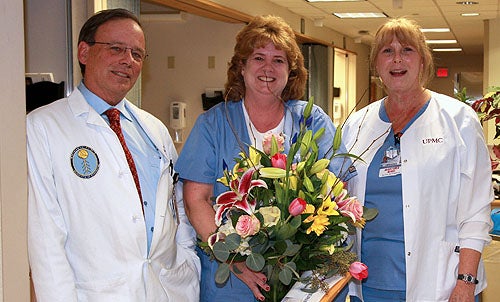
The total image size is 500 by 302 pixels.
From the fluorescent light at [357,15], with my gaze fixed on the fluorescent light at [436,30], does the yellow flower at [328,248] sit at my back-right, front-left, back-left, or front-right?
back-right

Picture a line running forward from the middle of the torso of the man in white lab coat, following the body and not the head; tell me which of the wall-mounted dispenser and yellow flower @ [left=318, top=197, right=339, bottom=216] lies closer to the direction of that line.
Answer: the yellow flower

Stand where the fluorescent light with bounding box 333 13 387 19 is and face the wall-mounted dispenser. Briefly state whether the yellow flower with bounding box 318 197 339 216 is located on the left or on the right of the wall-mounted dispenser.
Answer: left

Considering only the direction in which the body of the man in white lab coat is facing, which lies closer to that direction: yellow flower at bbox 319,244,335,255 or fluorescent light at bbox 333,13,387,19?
the yellow flower

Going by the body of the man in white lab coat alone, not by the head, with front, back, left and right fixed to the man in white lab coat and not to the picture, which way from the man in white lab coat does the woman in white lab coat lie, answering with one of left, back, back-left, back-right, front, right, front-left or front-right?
front-left

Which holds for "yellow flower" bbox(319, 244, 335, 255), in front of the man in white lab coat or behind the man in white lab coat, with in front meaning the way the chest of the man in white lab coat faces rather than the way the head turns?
in front

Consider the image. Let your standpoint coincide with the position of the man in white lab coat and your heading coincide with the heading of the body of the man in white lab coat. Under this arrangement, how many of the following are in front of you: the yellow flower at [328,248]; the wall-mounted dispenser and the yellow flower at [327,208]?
2

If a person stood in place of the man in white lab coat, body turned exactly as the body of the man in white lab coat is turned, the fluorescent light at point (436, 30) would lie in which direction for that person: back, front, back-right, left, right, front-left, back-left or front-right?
left

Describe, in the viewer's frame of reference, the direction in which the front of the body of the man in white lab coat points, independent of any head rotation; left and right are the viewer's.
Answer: facing the viewer and to the right of the viewer

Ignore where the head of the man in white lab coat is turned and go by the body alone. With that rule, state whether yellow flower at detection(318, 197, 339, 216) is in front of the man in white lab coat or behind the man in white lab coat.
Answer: in front

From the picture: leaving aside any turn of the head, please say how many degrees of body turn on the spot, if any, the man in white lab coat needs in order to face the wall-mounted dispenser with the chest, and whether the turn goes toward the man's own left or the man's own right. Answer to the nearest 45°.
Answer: approximately 135° to the man's own left
